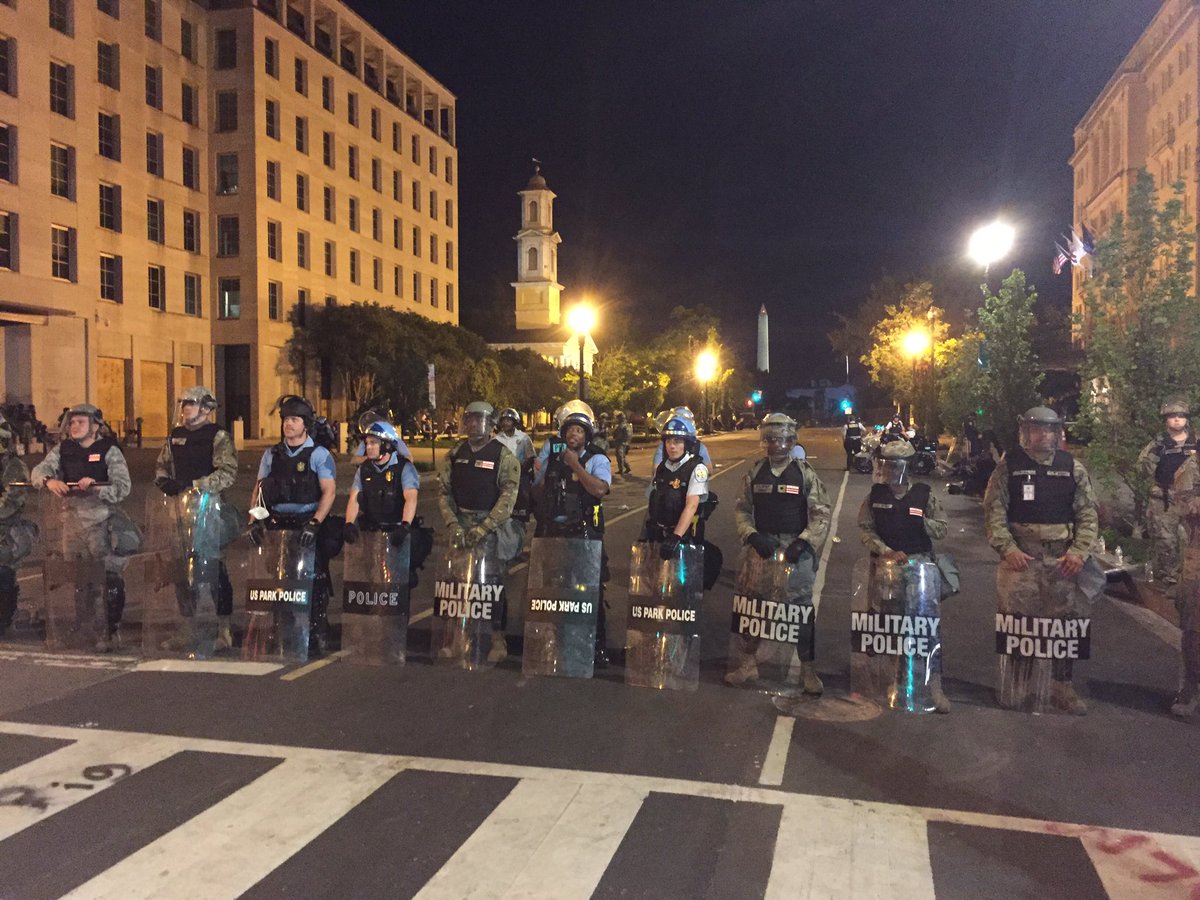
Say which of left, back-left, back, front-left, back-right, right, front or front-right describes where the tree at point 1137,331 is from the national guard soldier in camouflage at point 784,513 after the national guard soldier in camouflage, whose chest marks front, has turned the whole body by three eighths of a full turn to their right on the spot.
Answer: right

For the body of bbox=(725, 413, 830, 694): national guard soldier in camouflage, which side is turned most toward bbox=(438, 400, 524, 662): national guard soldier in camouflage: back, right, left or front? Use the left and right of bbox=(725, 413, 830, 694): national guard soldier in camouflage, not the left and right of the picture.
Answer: right

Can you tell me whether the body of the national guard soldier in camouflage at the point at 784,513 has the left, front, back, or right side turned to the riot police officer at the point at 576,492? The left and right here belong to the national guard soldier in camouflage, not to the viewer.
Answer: right

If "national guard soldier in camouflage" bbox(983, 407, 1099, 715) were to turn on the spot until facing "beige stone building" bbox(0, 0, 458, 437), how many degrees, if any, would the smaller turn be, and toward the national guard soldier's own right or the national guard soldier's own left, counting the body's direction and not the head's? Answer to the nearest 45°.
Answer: approximately 135° to the national guard soldier's own right

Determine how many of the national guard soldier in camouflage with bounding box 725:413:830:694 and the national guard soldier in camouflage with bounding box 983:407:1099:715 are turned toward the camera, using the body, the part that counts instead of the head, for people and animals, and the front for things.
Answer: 2

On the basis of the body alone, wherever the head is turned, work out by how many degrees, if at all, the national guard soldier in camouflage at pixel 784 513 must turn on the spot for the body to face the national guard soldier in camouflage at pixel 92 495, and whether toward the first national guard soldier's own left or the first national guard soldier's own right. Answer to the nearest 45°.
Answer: approximately 90° to the first national guard soldier's own right

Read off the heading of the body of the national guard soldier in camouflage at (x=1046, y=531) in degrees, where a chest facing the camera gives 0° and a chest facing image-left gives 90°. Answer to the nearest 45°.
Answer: approximately 0°

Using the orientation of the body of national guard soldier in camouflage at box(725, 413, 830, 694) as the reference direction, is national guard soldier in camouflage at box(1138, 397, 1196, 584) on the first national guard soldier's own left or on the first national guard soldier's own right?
on the first national guard soldier's own left
